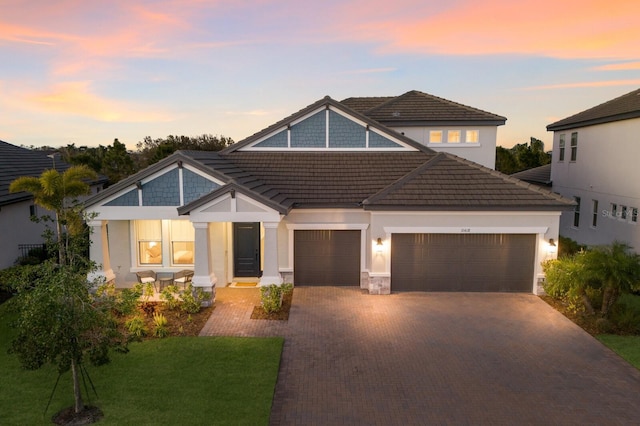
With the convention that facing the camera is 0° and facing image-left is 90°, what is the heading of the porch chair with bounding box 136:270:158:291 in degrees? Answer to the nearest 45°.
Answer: approximately 0°

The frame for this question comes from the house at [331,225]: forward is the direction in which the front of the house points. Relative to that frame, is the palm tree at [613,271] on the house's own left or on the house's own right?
on the house's own left

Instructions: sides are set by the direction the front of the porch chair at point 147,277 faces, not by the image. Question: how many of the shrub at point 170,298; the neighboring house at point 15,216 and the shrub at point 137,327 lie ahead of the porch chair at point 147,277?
2

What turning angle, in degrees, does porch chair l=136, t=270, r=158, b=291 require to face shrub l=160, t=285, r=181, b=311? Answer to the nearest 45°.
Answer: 0° — it already faces it

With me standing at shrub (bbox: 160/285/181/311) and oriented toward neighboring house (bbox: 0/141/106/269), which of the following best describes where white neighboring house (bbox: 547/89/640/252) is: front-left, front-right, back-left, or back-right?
back-right

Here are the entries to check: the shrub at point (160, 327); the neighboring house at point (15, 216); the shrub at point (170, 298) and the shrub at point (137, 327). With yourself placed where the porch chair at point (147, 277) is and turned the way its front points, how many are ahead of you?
3

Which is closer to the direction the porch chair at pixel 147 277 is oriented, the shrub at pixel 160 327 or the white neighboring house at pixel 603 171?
the shrub

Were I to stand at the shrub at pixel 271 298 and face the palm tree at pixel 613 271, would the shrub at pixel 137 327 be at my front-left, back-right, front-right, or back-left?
back-right

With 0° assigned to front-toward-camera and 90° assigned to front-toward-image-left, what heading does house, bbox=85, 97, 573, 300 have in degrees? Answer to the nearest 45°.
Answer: approximately 0°

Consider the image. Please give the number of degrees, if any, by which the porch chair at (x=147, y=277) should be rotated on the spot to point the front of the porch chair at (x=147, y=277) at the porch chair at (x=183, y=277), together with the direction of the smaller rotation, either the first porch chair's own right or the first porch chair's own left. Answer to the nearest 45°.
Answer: approximately 90° to the first porch chair's own left

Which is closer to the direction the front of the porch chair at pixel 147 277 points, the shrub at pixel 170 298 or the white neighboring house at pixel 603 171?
the shrub
